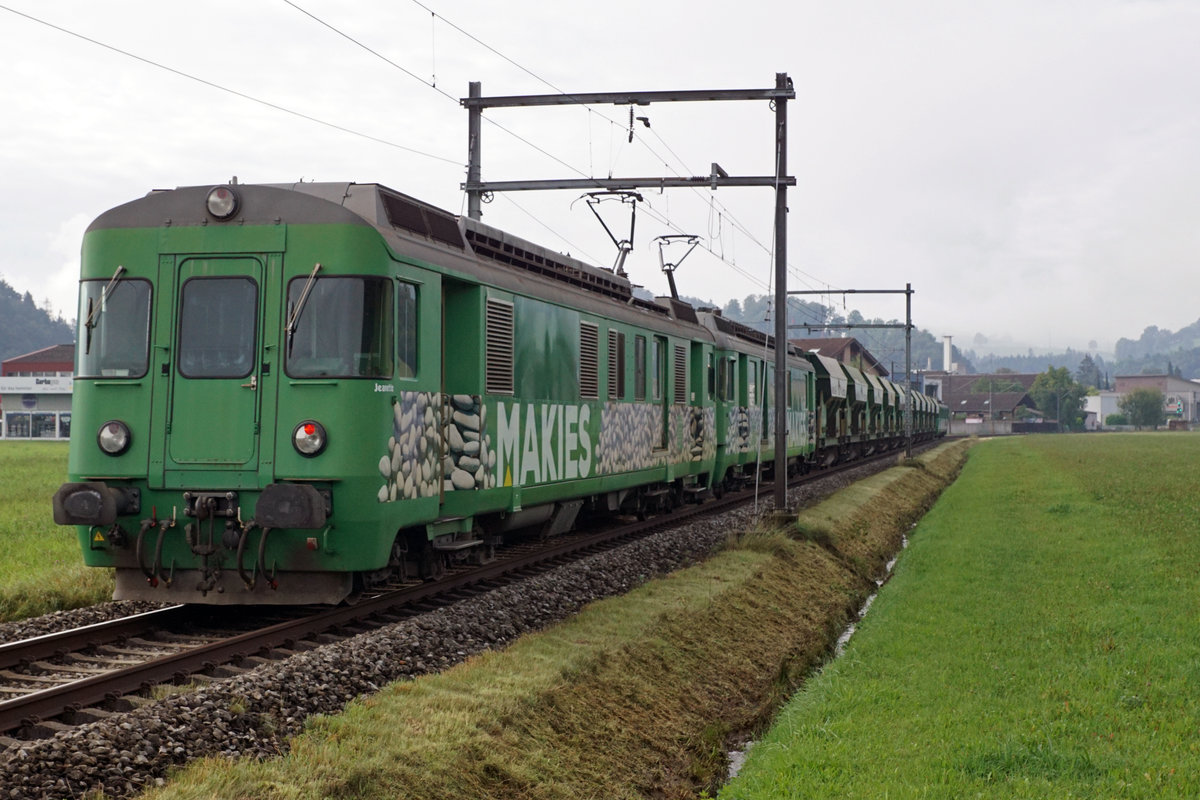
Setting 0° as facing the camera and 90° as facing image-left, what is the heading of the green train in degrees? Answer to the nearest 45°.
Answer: approximately 45°
